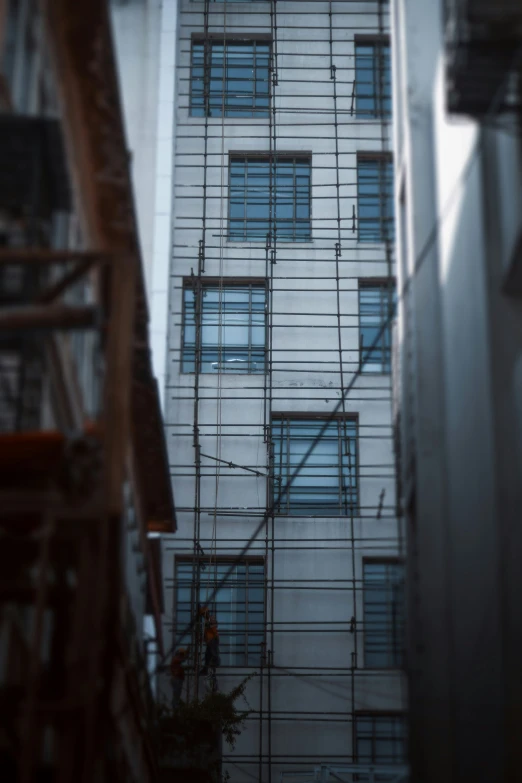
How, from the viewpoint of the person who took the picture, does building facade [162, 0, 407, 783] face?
facing the viewer

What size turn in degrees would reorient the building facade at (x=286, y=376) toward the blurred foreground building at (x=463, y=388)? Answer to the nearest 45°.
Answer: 0° — it already faces it

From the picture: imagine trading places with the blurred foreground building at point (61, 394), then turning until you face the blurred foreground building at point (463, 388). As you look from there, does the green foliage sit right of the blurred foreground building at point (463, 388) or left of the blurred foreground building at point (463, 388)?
left

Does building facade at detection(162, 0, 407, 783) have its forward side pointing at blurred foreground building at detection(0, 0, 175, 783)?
yes
